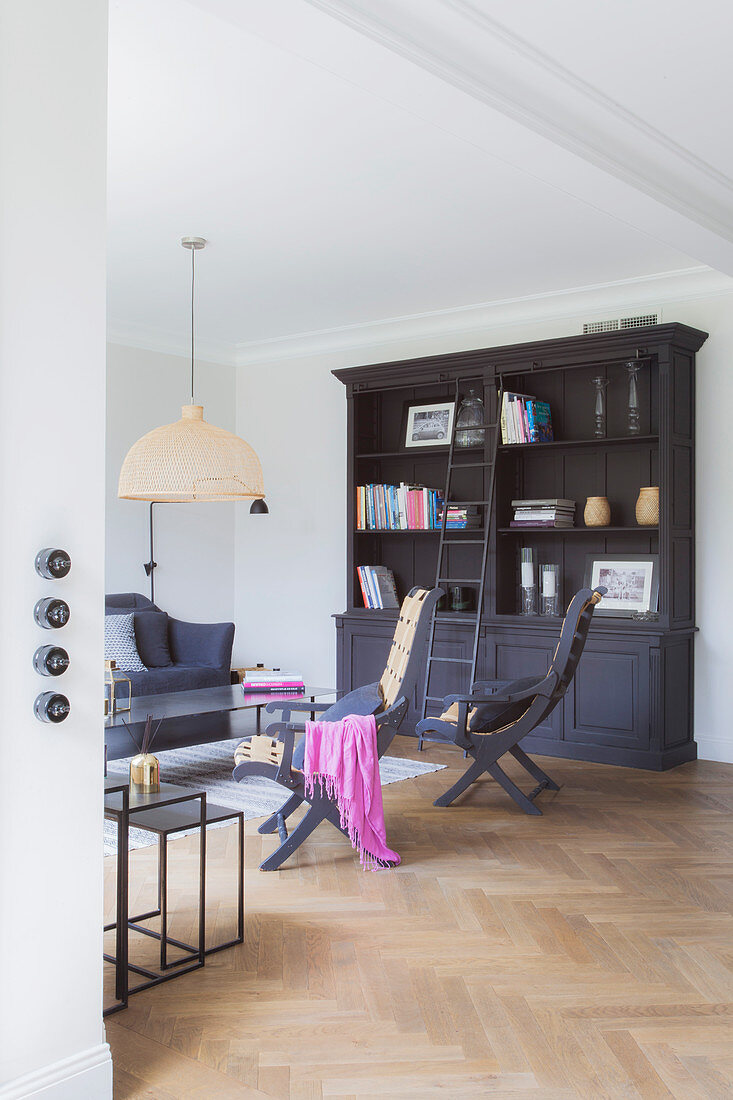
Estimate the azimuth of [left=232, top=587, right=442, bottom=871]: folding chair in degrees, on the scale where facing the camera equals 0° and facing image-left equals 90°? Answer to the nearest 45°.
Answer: approximately 90°

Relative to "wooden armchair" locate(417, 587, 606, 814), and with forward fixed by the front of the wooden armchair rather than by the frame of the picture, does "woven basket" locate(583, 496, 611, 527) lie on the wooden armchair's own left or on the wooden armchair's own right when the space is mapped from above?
on the wooden armchair's own right

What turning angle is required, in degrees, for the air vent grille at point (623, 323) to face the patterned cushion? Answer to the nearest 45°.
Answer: approximately 45° to its right

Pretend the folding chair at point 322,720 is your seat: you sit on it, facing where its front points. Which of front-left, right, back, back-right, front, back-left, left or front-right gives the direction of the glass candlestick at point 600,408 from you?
back-right

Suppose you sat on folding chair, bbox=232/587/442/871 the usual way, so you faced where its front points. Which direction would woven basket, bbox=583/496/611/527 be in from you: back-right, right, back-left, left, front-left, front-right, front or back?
back-right

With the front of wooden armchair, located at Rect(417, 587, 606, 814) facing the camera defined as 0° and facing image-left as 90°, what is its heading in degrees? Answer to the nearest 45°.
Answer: approximately 90°

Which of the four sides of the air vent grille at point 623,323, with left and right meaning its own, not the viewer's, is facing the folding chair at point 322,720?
front

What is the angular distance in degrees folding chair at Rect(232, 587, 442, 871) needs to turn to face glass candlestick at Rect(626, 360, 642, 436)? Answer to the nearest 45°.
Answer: approximately 135° to its right

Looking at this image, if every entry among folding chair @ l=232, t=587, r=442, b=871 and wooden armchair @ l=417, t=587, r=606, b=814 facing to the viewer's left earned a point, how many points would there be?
2

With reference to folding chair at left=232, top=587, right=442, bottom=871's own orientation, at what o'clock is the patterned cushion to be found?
The patterned cushion is roughly at 2 o'clock from the folding chair.

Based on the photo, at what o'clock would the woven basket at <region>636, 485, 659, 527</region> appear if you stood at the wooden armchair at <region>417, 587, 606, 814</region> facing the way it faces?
The woven basket is roughly at 4 o'clock from the wooden armchair.

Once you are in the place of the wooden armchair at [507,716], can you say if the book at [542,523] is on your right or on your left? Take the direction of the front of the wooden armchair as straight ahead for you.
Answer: on your right
